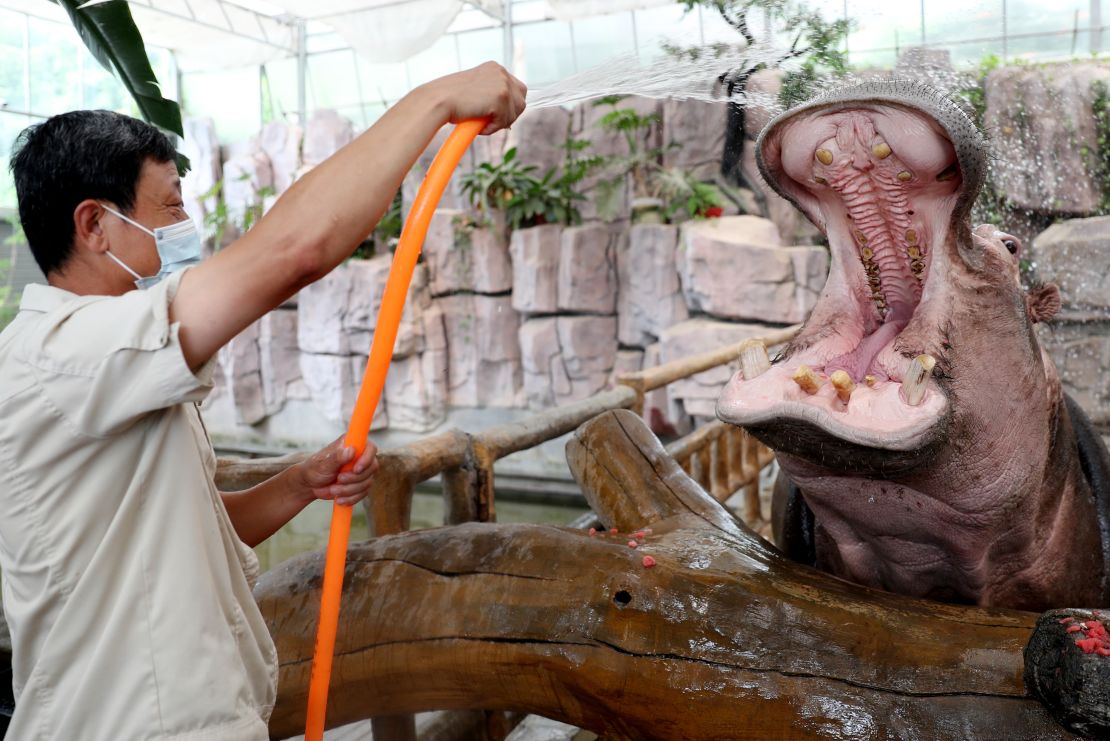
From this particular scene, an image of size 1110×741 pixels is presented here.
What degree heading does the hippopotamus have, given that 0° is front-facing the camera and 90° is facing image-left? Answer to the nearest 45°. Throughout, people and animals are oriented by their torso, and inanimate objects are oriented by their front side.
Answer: approximately 45°

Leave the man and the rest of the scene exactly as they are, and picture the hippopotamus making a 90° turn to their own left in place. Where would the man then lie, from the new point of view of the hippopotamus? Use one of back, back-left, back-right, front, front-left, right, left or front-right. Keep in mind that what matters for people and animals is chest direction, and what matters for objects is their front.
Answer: right

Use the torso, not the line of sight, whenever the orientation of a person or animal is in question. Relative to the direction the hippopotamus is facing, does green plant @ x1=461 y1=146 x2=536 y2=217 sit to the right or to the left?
on its right

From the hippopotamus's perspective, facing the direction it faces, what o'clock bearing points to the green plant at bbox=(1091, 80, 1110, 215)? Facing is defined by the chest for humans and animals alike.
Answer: The green plant is roughly at 5 o'clock from the hippopotamus.

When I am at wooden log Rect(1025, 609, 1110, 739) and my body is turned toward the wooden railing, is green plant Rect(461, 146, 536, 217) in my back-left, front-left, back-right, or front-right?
front-right

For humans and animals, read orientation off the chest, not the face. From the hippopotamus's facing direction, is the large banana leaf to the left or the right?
on its right

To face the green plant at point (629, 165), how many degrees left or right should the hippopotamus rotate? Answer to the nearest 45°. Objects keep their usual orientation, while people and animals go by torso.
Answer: approximately 135° to its right

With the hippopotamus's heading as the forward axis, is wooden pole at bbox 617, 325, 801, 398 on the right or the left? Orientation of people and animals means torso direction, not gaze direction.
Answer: on its right

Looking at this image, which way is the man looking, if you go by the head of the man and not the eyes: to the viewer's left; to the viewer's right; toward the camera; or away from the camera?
to the viewer's right
